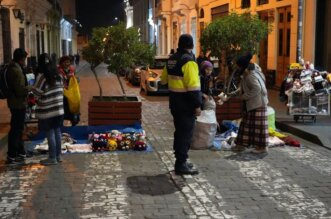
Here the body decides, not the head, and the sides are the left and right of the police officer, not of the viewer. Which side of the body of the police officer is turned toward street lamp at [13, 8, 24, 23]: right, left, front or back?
left

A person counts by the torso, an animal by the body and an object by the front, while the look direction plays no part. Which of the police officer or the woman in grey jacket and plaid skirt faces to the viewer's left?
the woman in grey jacket and plaid skirt

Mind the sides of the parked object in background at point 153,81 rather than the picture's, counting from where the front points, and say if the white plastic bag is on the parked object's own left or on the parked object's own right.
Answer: on the parked object's own left

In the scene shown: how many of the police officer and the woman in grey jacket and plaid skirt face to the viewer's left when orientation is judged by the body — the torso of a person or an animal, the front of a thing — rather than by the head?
1

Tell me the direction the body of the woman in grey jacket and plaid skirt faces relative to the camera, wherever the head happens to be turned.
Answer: to the viewer's left

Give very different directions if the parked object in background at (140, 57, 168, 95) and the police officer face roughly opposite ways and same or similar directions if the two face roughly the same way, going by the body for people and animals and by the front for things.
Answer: very different directions

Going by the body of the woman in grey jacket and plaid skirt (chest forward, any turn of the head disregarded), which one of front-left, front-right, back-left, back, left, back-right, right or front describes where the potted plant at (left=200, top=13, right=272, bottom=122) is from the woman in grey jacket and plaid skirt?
right

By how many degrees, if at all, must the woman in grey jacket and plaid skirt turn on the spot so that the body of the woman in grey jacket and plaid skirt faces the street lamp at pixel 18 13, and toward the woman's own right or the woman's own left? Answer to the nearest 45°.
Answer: approximately 45° to the woman's own right

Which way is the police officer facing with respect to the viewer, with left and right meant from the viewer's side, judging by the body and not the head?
facing away from the viewer and to the right of the viewer

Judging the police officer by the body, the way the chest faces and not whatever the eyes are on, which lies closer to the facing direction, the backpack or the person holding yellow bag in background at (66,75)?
the person holding yellow bag in background

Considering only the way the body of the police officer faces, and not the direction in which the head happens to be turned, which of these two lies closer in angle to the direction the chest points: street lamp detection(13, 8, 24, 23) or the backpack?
the street lamp

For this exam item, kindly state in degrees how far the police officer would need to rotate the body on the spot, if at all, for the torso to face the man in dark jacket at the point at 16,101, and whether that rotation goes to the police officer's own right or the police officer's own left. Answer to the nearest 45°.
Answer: approximately 135° to the police officer's own left

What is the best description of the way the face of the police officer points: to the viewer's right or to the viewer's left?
to the viewer's right
